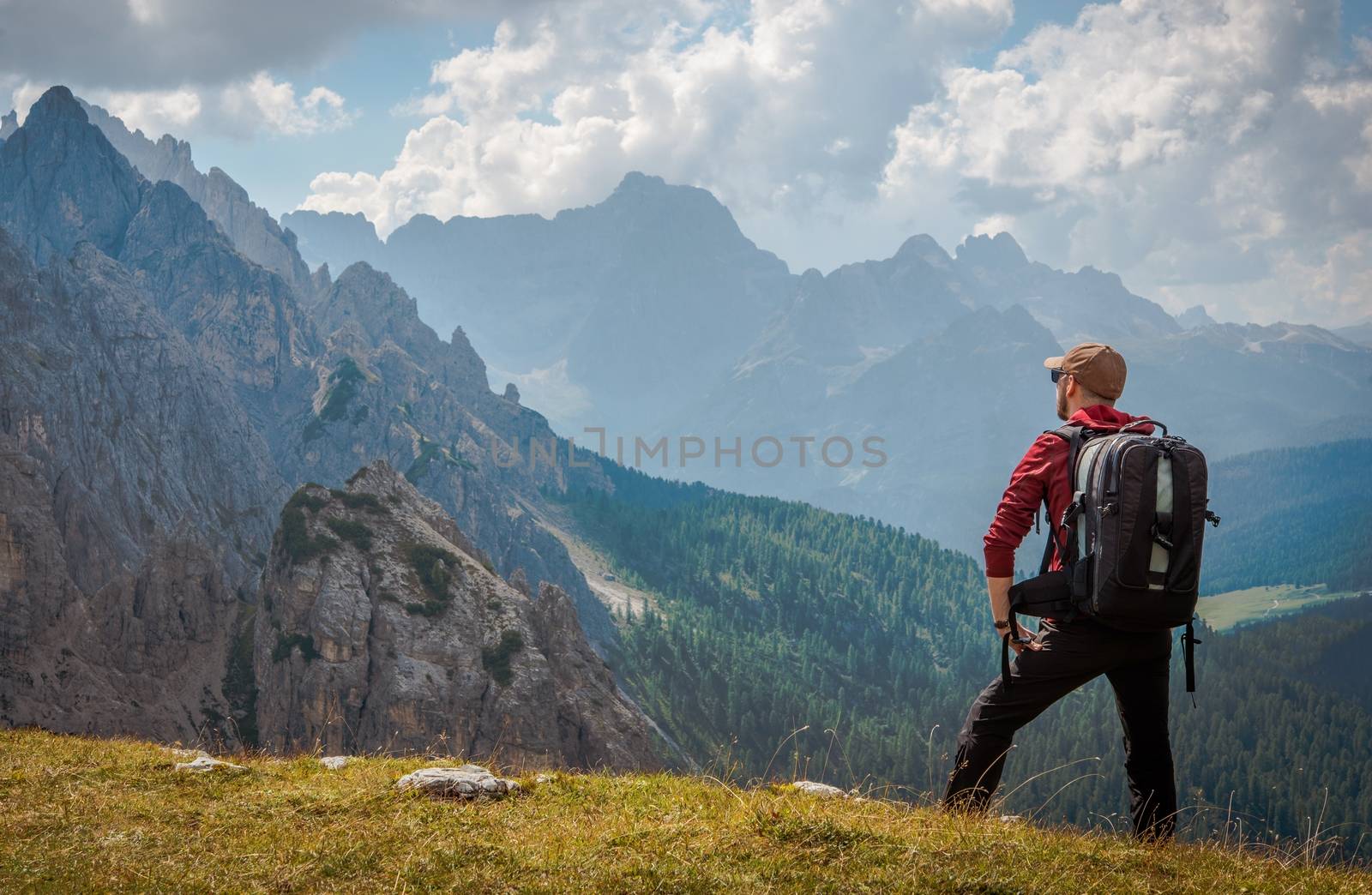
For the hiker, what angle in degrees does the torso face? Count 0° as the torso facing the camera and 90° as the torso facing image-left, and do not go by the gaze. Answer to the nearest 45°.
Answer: approximately 135°

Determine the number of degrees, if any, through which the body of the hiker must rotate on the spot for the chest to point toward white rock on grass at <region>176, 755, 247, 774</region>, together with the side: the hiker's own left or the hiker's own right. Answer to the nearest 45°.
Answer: approximately 45° to the hiker's own left

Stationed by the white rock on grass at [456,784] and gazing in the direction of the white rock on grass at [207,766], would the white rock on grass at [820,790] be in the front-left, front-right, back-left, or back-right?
back-right
